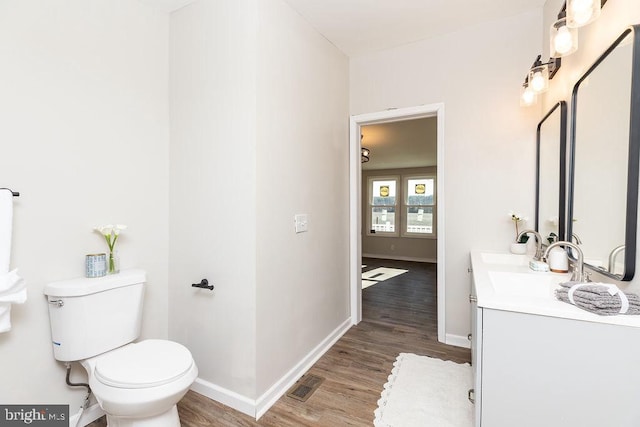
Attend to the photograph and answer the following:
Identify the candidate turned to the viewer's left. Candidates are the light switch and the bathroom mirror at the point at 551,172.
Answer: the bathroom mirror

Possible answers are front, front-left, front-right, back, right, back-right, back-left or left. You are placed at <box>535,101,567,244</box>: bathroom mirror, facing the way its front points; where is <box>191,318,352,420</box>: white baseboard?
front-left

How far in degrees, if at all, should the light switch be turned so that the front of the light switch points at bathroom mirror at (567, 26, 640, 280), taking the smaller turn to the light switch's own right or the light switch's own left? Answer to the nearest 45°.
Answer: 0° — it already faces it

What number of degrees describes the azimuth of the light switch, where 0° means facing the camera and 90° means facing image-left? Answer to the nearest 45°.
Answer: approximately 315°

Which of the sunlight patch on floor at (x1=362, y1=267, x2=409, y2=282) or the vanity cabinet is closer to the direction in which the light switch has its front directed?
the vanity cabinet

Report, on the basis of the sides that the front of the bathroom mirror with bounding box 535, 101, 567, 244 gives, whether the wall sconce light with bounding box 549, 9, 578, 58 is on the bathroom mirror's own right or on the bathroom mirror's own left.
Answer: on the bathroom mirror's own left

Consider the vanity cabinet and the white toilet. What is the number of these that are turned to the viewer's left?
1

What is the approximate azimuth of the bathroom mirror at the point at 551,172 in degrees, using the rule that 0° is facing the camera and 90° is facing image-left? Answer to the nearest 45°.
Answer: approximately 90°

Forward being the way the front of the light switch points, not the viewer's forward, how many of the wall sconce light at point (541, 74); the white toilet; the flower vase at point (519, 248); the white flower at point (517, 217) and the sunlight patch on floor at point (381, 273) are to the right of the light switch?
1

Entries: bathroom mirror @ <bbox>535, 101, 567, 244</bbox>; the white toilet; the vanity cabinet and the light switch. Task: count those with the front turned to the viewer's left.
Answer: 2

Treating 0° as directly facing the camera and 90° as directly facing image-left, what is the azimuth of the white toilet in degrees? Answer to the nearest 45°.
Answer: approximately 315°

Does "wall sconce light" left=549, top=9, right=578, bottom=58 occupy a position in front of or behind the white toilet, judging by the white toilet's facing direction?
in front

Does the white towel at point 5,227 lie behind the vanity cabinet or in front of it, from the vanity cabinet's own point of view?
in front

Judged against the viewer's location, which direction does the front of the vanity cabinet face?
facing to the left of the viewer

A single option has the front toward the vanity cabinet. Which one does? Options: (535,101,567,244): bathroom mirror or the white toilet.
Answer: the white toilet
